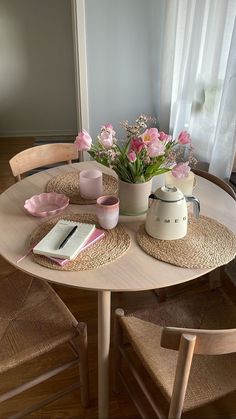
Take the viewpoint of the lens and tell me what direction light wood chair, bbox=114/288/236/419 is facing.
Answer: facing away from the viewer and to the left of the viewer

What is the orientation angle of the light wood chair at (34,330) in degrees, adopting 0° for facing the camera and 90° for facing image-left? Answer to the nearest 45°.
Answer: approximately 225°
